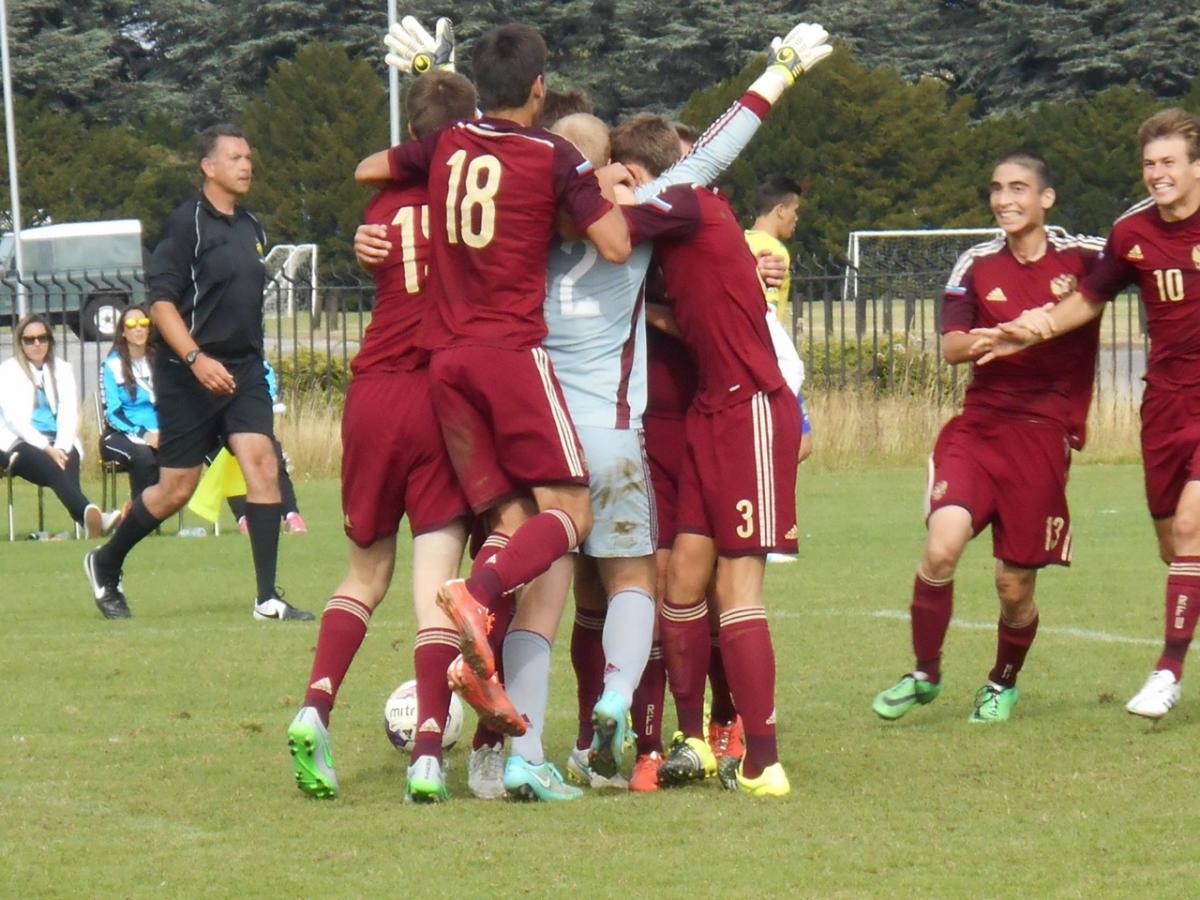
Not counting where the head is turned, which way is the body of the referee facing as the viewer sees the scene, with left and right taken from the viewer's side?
facing the viewer and to the right of the viewer

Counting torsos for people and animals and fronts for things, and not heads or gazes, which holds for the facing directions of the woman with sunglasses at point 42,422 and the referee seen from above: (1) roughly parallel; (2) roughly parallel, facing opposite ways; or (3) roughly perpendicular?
roughly parallel

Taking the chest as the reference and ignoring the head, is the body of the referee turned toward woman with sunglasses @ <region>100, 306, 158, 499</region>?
no

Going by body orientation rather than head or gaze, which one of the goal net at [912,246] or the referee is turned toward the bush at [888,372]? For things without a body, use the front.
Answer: the goal net

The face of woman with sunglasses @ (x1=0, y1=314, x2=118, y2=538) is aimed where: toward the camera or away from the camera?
toward the camera

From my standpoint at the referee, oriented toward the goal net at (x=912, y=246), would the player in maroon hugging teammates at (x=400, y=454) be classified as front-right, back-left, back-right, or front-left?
back-right

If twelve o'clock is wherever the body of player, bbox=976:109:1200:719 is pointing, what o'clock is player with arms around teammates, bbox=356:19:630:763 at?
player with arms around teammates, bbox=356:19:630:763 is roughly at 12 o'clock from player, bbox=976:109:1200:719.

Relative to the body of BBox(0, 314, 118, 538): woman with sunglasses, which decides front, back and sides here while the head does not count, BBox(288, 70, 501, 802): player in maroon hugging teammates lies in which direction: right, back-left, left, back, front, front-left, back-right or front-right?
front-right

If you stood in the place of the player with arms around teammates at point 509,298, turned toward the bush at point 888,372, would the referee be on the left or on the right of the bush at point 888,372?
left

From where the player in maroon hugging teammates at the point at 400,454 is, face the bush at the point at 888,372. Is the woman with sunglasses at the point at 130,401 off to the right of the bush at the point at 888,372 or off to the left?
left

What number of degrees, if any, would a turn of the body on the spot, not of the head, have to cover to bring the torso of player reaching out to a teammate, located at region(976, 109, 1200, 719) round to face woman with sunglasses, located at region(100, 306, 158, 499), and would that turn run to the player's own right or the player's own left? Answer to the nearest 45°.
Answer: approximately 90° to the player's own right

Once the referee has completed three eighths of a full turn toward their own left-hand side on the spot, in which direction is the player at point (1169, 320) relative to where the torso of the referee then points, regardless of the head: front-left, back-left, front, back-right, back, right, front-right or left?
back-right

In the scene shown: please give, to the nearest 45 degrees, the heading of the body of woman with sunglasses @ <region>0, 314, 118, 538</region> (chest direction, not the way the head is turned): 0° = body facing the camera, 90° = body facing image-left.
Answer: approximately 315°

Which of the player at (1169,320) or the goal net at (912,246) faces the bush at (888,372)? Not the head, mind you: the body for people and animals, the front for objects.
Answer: the goal net

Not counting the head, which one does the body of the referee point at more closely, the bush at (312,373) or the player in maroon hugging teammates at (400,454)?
the player in maroon hugging teammates

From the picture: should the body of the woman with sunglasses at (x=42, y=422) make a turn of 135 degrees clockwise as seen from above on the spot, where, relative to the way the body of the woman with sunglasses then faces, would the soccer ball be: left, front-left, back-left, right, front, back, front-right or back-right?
left

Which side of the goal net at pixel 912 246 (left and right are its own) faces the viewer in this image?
front

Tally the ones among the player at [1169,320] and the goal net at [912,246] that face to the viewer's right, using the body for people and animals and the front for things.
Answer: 0

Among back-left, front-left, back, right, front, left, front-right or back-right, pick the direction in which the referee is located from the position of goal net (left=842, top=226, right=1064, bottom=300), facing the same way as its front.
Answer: front

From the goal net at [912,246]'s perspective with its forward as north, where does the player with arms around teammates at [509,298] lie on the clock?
The player with arms around teammates is roughly at 12 o'clock from the goal net.
